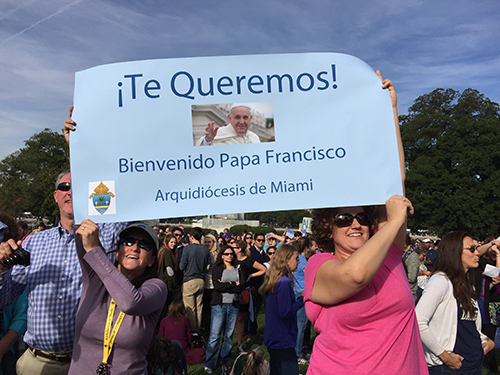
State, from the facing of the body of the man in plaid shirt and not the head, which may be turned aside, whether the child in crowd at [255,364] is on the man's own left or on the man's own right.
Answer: on the man's own left

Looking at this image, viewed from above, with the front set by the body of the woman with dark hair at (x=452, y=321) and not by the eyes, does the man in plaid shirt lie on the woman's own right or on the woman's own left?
on the woman's own right

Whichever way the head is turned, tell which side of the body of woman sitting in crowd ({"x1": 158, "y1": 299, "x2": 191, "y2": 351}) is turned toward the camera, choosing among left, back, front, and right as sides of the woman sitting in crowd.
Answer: back

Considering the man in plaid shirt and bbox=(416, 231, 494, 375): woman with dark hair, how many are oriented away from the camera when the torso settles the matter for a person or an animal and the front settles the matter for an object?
0

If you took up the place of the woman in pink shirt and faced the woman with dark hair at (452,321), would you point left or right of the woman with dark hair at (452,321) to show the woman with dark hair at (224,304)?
left

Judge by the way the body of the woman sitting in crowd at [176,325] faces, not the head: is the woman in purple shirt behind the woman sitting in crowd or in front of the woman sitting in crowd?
behind

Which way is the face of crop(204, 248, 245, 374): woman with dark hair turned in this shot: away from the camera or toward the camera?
toward the camera

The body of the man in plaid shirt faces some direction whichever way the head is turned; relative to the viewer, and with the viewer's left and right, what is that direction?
facing the viewer

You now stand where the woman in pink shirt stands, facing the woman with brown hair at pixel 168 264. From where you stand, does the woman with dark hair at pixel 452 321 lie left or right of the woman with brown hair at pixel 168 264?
right

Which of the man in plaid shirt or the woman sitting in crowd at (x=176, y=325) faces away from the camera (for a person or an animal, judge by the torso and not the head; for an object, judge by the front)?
the woman sitting in crowd

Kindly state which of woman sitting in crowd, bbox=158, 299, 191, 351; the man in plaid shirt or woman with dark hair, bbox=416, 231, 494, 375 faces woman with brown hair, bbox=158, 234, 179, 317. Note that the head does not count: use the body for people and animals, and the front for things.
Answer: the woman sitting in crowd

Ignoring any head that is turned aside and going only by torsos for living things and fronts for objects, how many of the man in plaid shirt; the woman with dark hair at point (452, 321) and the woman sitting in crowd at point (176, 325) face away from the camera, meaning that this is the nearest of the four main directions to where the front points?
1

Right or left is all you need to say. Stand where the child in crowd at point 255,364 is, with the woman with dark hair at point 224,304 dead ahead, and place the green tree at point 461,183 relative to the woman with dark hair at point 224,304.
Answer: right
